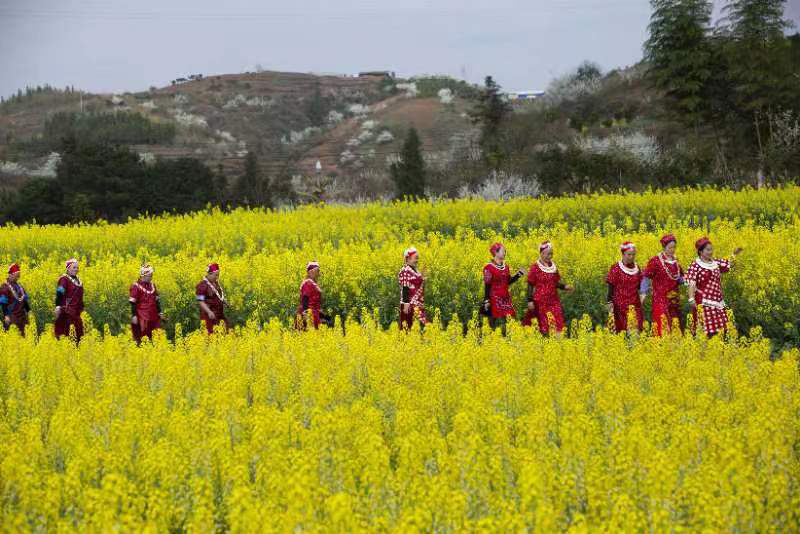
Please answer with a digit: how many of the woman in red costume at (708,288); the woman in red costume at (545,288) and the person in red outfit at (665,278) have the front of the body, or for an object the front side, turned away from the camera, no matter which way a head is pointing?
0

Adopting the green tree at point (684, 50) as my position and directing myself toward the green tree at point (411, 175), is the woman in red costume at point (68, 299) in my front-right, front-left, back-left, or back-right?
front-left

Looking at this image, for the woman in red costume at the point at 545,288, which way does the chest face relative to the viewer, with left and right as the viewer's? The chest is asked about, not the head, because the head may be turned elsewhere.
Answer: facing the viewer and to the right of the viewer

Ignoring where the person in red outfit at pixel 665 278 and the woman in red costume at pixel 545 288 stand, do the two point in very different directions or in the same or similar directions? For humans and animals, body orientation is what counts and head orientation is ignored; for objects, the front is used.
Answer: same or similar directions

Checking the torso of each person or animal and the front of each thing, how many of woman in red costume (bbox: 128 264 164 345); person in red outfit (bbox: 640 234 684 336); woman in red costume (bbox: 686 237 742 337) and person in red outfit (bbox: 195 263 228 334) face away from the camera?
0

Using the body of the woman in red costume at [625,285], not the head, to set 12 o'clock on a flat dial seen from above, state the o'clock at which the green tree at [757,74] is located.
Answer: The green tree is roughly at 8 o'clock from the woman in red costume.

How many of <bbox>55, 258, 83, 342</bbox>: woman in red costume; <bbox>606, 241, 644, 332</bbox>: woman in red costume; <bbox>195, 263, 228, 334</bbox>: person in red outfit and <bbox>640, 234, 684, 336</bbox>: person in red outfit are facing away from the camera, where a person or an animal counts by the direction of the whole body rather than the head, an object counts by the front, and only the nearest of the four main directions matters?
0

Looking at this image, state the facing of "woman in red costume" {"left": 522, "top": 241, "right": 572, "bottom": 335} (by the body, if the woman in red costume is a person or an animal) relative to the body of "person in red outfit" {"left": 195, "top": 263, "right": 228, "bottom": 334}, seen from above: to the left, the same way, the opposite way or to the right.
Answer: the same way

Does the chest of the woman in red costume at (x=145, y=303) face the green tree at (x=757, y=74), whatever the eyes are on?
no
